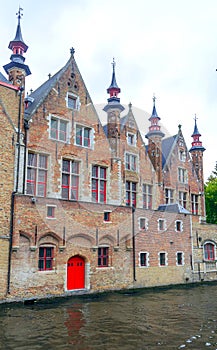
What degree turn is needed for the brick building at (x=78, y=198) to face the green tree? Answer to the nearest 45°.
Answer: approximately 90° to its left
